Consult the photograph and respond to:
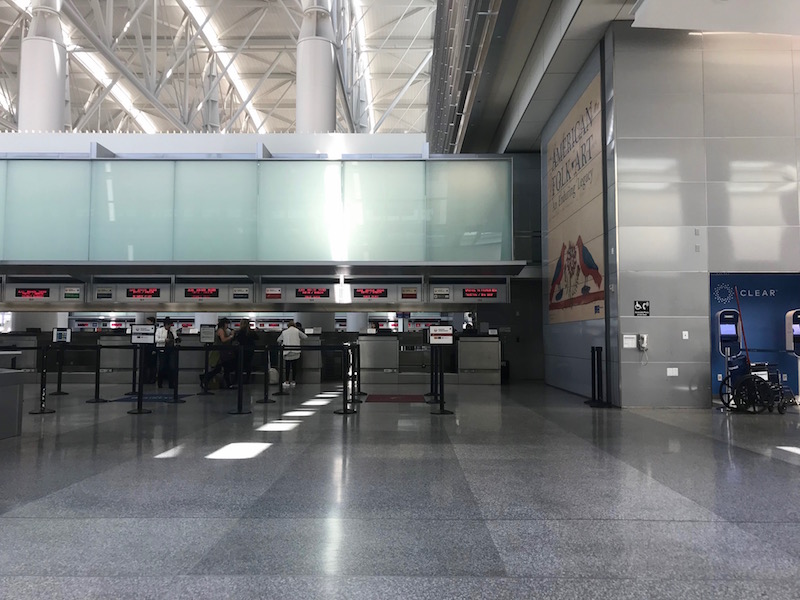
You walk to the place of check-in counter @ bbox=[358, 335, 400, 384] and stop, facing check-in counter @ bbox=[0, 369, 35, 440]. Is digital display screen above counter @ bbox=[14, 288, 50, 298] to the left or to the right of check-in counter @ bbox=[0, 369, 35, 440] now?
right

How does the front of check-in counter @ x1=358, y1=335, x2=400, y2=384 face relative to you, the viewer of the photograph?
facing the viewer

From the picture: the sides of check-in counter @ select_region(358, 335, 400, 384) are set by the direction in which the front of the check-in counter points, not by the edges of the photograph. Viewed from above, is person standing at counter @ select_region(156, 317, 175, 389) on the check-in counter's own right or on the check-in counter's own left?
on the check-in counter's own right

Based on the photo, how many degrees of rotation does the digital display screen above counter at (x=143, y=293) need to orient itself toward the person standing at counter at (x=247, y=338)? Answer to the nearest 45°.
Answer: approximately 45° to its left

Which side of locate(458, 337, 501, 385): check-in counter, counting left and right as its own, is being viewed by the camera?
front

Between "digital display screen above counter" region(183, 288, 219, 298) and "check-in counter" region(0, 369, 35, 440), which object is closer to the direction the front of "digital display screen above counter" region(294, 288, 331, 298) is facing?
the check-in counter

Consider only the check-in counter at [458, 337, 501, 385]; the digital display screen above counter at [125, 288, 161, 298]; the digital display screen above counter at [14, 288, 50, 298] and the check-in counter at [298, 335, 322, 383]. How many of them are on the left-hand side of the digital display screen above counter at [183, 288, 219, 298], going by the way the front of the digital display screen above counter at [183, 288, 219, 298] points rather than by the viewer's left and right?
2

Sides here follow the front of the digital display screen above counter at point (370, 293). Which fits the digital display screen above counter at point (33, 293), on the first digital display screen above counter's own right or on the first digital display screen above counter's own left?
on the first digital display screen above counter's own right

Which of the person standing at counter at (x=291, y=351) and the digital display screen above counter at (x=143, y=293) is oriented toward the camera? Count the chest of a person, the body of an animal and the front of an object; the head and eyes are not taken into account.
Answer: the digital display screen above counter

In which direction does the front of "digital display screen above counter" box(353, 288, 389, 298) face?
toward the camera

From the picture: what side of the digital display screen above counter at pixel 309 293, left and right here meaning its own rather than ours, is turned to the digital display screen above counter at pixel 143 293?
right

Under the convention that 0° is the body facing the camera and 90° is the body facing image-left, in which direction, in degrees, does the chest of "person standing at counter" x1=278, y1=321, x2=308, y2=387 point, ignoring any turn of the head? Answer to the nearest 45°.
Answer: approximately 180°

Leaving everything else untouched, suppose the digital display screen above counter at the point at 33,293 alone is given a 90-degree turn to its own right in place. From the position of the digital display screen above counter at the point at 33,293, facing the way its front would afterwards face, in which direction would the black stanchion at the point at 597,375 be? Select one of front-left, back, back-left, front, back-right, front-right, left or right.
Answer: back-left
